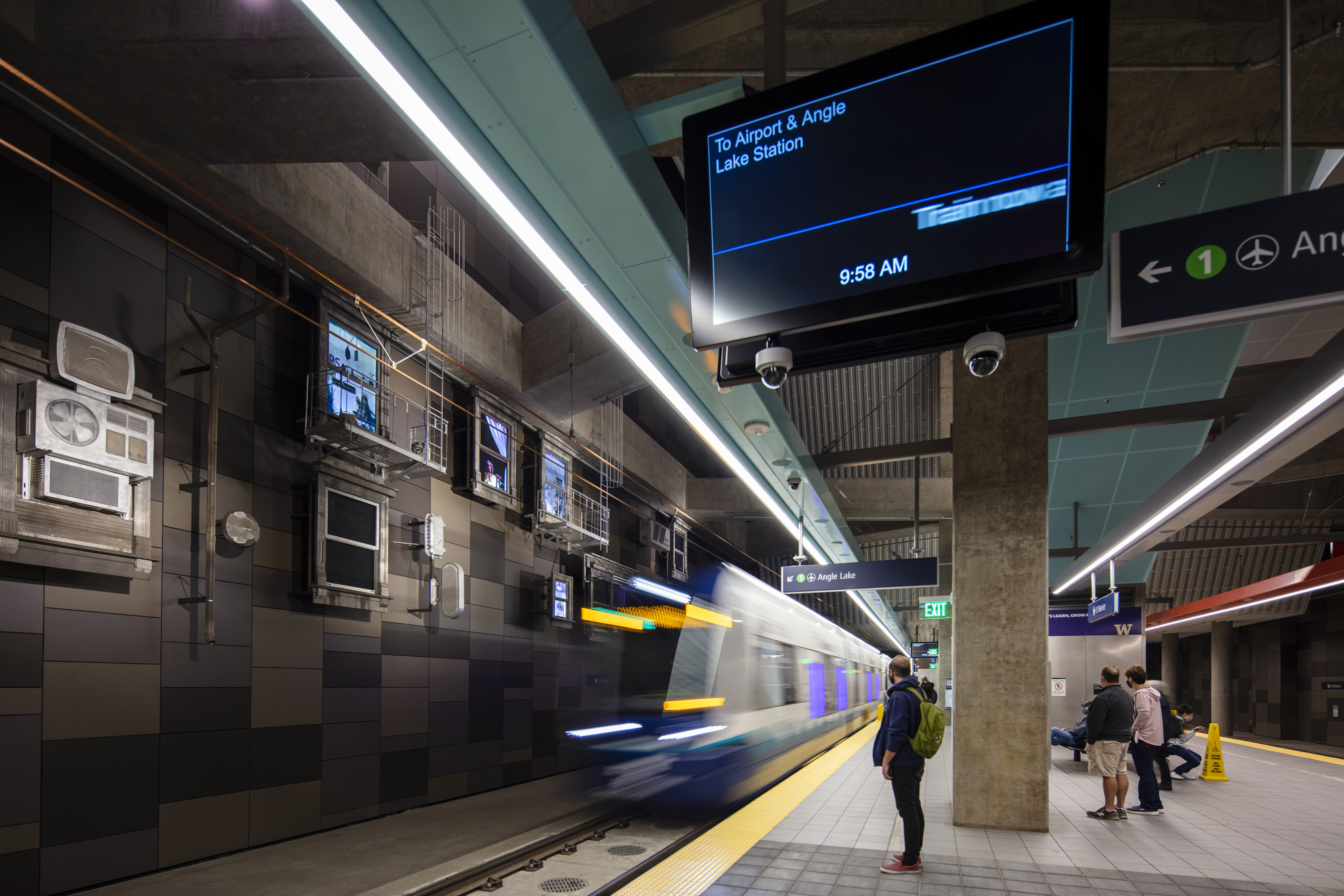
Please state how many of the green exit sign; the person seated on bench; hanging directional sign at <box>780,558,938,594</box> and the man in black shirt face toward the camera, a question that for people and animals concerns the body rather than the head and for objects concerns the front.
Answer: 2

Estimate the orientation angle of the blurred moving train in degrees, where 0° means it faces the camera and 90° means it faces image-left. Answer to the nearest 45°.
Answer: approximately 45°

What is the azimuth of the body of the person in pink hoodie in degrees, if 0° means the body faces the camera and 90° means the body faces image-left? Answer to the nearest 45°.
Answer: approximately 90°

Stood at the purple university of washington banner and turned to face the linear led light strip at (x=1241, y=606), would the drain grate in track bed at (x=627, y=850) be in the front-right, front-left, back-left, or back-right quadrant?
back-right

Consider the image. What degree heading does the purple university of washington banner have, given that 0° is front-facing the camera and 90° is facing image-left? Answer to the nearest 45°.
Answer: approximately 0°

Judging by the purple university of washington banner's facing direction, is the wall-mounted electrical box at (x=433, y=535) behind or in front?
in front

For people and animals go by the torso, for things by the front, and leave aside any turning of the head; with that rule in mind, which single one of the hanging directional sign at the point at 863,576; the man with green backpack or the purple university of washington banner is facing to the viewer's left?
the man with green backpack

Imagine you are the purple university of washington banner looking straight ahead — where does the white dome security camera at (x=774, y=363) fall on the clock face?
The white dome security camera is roughly at 12 o'clock from the purple university of washington banner.
